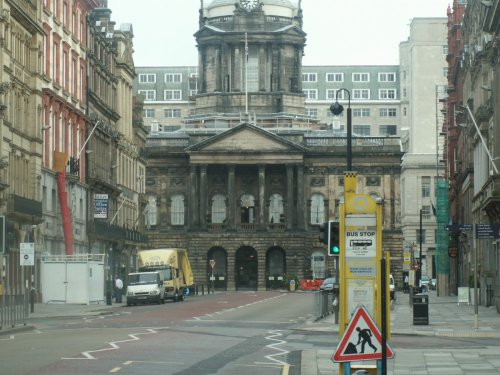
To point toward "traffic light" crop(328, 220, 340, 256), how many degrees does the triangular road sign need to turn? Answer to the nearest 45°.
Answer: approximately 180°

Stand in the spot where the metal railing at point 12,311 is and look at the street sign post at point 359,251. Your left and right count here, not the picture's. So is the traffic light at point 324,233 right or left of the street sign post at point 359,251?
left

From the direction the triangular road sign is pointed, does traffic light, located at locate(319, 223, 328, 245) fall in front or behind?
behind

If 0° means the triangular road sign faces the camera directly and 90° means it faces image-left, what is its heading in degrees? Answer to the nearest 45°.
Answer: approximately 0°

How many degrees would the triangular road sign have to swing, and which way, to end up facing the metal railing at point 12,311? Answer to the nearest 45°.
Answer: approximately 135° to its right

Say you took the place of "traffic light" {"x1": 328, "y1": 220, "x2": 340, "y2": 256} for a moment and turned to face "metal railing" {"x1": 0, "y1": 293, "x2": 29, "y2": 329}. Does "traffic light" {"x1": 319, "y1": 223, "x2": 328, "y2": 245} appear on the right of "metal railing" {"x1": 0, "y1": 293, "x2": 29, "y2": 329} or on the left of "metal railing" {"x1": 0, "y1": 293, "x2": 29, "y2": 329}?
right
